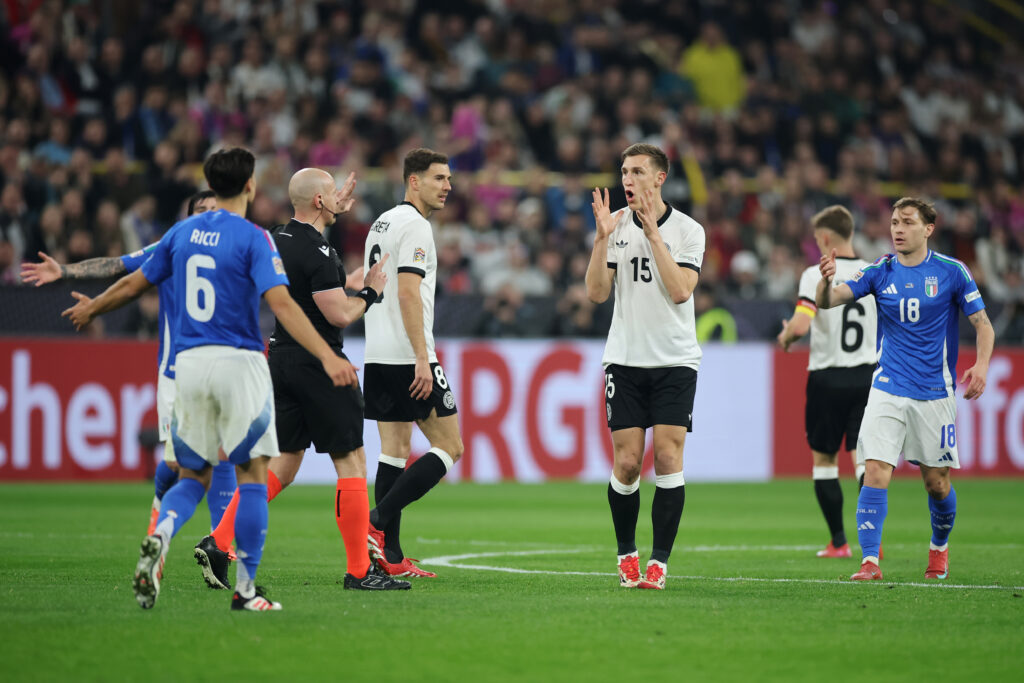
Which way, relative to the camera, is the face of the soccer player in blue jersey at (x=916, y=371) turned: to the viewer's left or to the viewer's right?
to the viewer's left

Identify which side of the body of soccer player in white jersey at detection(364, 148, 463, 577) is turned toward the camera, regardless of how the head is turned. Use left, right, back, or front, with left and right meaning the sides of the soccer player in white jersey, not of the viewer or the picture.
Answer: right

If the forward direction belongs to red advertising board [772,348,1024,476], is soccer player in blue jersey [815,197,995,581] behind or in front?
in front

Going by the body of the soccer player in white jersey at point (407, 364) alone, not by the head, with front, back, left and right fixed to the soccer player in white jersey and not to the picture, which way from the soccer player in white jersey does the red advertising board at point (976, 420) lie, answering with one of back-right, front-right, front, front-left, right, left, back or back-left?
front-left

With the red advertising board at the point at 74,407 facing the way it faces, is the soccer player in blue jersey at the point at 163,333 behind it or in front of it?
in front

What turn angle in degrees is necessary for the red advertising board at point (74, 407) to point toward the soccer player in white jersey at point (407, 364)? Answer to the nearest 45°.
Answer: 0° — it already faces them

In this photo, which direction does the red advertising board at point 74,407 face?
toward the camera

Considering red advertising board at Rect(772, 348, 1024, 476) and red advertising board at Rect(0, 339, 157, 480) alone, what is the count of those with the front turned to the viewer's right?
0

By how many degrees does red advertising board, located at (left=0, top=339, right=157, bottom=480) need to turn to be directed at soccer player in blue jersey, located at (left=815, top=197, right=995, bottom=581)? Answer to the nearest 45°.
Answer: approximately 45° to its left

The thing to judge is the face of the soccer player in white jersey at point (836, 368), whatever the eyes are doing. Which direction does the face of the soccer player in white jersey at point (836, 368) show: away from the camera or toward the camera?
away from the camera

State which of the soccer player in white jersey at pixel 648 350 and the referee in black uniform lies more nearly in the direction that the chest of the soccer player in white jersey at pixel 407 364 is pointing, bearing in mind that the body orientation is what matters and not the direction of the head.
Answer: the soccer player in white jersey

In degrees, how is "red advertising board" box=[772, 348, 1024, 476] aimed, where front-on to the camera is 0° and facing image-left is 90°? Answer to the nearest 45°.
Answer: approximately 0°
